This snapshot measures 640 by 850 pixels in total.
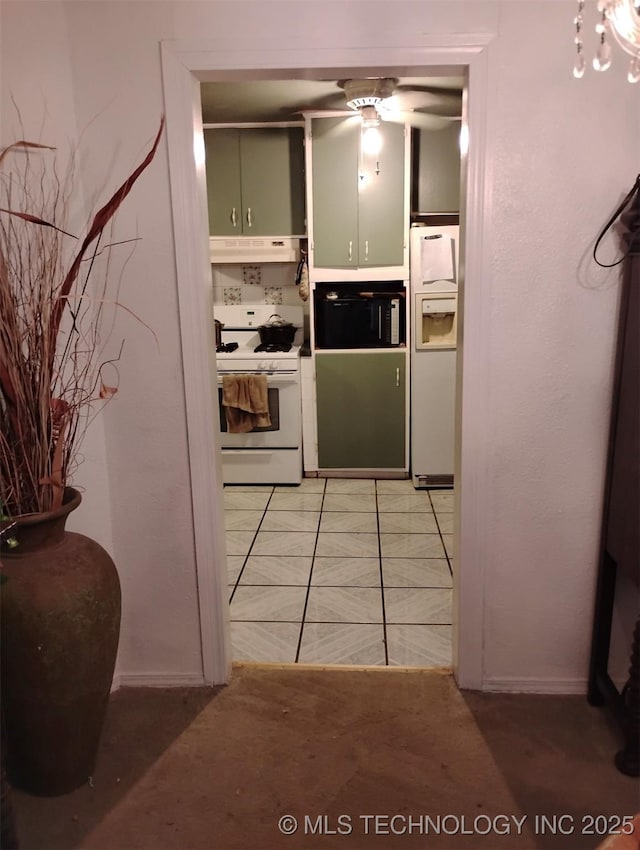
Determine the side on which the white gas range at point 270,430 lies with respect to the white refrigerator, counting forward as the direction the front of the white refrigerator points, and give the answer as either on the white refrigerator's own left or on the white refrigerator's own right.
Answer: on the white refrigerator's own right

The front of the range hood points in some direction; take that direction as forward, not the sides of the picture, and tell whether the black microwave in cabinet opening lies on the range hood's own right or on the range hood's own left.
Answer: on the range hood's own left

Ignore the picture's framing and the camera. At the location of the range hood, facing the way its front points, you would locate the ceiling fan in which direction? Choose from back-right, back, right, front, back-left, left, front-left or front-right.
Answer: front-left

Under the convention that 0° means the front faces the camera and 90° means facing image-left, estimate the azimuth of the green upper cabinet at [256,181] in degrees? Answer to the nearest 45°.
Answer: approximately 0°
